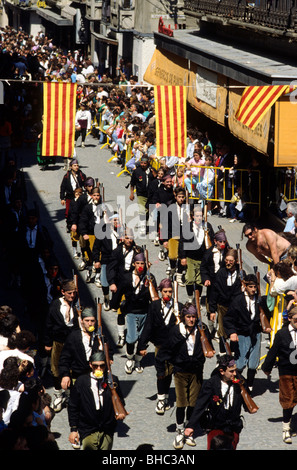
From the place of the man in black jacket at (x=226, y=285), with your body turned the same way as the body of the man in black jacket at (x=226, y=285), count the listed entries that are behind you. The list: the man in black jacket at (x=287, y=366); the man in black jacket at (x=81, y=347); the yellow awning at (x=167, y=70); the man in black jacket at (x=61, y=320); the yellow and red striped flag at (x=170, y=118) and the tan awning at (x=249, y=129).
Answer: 3

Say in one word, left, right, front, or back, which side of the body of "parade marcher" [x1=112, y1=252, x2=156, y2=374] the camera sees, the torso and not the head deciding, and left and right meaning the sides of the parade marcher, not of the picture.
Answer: front

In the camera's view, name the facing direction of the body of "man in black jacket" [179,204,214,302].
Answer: toward the camera

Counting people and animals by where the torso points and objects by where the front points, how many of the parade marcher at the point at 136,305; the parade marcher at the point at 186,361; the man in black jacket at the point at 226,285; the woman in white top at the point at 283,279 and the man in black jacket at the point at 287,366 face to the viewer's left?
1

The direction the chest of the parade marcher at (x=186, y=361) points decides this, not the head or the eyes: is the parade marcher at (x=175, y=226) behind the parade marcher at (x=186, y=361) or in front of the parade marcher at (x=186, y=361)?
behind

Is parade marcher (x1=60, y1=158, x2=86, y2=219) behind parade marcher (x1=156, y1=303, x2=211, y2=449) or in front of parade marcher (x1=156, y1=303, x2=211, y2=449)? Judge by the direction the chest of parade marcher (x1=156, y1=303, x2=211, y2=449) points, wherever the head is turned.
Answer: behind

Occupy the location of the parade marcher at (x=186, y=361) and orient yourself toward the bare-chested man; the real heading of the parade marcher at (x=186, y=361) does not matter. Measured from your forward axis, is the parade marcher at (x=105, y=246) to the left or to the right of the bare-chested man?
left

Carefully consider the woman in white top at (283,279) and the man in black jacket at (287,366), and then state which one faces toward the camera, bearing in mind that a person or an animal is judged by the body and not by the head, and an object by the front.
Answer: the man in black jacket

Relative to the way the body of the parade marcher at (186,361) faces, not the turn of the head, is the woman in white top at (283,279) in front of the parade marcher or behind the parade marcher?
behind

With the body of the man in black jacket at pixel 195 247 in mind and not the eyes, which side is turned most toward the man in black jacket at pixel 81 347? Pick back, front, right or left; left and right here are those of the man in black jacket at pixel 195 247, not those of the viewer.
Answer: front

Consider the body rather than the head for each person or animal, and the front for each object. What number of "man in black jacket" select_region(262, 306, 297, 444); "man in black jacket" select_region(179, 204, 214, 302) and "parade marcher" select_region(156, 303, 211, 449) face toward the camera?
3

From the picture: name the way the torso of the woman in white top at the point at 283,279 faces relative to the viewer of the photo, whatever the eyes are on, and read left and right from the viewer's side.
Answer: facing to the left of the viewer

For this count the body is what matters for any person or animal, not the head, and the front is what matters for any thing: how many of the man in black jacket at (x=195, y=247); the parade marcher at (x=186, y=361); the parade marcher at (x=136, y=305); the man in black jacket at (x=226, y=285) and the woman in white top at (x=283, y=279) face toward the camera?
4

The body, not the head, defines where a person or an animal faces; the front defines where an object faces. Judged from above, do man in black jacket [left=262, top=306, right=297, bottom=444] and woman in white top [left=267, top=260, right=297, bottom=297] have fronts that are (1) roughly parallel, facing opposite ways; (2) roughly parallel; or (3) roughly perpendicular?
roughly perpendicular

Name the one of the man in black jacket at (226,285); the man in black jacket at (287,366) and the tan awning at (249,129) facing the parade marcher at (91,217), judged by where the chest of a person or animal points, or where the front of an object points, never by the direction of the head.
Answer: the tan awning

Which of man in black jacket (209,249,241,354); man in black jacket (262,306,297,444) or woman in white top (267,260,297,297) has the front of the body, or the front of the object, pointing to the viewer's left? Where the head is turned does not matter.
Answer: the woman in white top

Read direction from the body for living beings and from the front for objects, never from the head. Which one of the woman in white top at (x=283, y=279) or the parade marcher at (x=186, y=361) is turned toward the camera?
the parade marcher

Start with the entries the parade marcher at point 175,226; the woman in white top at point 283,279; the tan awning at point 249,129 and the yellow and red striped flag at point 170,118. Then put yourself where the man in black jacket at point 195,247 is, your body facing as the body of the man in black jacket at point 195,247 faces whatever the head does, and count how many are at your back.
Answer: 3

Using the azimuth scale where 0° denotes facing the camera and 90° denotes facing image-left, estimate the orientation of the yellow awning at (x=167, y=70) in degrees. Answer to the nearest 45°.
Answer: approximately 45°
